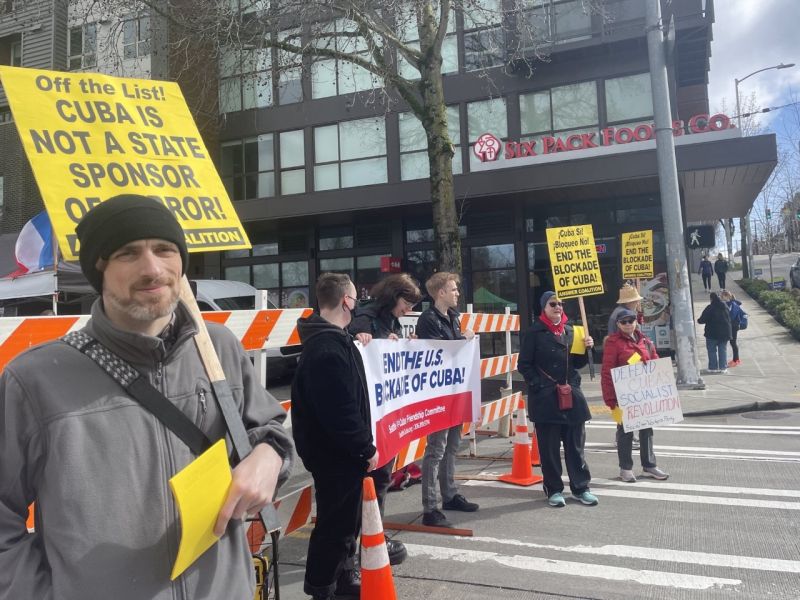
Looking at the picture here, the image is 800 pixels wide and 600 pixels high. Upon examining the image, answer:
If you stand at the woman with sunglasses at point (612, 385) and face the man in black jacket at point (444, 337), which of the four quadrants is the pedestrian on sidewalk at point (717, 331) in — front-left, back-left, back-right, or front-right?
back-right

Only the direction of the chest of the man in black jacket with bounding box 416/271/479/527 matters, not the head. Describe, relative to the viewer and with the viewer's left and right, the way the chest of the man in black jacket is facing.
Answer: facing the viewer and to the right of the viewer

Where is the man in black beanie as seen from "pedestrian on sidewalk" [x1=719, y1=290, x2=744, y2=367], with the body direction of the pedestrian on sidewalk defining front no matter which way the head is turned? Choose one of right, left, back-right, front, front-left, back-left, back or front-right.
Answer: left

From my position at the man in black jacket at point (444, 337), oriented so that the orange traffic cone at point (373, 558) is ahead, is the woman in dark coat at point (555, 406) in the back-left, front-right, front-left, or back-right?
back-left

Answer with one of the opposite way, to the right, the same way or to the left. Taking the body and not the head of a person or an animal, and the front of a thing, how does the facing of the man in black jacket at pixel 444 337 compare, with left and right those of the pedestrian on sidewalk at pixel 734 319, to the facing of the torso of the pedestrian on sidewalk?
the opposite way

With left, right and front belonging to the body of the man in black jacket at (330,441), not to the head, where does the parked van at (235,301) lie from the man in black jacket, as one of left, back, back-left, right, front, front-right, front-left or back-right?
left

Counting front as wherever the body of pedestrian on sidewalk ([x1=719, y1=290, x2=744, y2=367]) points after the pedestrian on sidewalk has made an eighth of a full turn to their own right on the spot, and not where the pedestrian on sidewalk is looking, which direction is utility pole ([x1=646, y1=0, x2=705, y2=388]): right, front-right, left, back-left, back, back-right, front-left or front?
back-left

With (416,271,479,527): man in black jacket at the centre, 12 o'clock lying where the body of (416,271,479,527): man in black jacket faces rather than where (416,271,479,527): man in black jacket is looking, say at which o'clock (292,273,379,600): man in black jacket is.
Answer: (292,273,379,600): man in black jacket is roughly at 2 o'clock from (416,271,479,527): man in black jacket.

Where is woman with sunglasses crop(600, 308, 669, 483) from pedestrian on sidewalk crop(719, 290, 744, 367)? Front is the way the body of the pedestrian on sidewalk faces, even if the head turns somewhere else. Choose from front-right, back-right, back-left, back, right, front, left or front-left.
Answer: left
